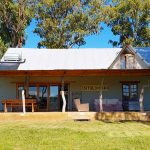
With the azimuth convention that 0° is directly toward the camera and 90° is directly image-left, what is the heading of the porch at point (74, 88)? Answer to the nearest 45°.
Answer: approximately 0°

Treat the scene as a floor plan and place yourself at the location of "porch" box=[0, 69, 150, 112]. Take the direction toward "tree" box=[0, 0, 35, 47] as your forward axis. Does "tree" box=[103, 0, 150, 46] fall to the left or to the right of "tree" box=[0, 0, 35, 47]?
right

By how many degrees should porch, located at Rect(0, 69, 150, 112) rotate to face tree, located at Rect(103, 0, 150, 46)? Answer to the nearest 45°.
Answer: approximately 180°

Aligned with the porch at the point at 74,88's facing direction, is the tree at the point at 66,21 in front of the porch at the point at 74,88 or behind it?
behind

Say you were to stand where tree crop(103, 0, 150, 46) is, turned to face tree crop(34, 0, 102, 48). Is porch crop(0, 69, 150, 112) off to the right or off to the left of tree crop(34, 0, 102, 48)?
left

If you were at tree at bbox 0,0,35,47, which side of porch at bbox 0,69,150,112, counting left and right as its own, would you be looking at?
back
